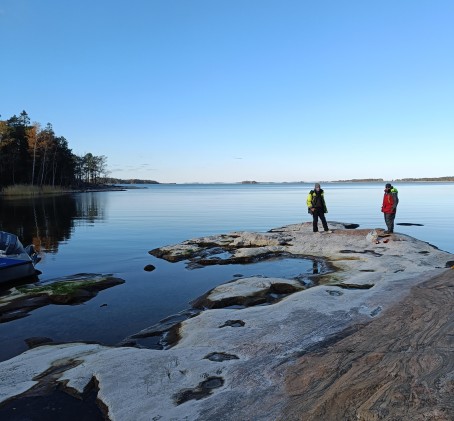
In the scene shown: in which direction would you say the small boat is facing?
to the viewer's left

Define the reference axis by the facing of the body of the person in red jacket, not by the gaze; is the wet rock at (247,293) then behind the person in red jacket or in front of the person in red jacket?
in front

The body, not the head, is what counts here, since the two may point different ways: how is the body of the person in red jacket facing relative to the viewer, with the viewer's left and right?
facing the viewer and to the left of the viewer

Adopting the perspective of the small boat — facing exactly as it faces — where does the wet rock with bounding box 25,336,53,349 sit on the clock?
The wet rock is roughly at 9 o'clock from the small boat.

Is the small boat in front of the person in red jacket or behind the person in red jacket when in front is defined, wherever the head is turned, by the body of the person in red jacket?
in front

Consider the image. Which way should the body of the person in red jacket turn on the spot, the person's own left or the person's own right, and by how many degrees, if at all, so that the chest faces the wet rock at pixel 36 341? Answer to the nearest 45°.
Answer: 0° — they already face it
